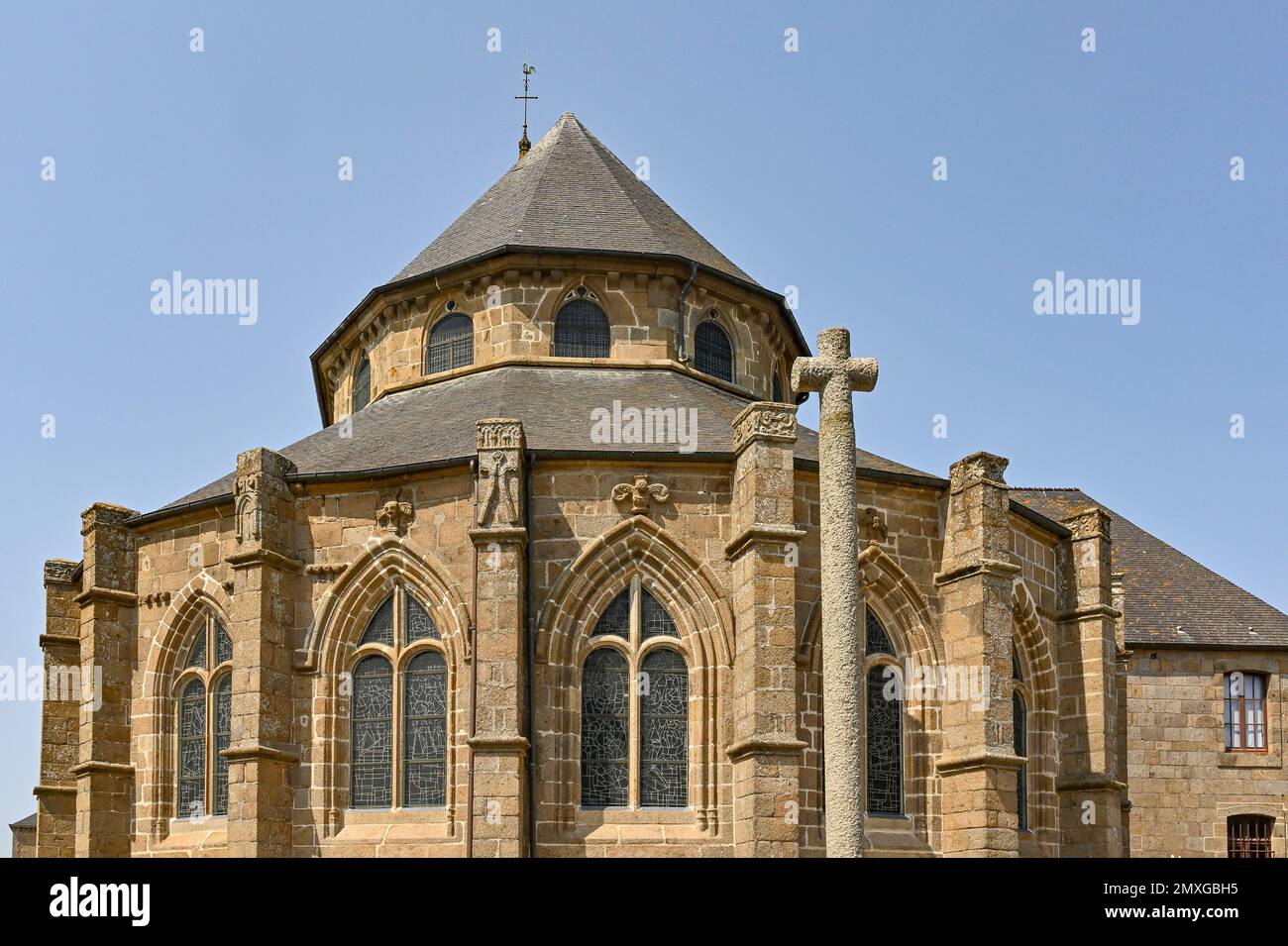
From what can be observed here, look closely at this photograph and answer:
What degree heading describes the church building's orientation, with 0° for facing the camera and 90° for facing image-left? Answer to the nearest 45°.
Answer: approximately 180°

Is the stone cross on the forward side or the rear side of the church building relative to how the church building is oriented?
on the rear side
